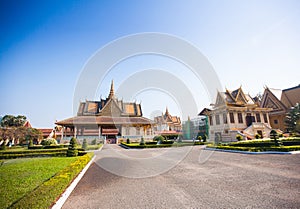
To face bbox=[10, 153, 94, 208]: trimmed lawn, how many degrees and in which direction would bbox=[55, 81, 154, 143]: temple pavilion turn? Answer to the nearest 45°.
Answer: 0° — it already faces it

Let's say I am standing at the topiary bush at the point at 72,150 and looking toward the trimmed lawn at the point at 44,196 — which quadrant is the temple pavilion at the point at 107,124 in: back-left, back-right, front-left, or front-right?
back-left

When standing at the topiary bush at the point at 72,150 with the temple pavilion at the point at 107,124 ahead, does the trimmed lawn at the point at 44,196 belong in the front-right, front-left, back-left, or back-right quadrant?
back-right

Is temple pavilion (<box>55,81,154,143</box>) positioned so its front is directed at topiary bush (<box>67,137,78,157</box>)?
yes

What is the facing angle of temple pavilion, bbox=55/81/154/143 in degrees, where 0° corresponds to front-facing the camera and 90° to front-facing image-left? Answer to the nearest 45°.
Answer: approximately 0°
